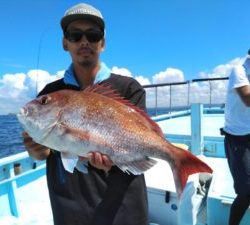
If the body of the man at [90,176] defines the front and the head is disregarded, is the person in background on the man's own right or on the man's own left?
on the man's own left

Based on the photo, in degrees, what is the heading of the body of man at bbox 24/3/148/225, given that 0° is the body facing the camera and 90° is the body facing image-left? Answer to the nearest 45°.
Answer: approximately 0°
